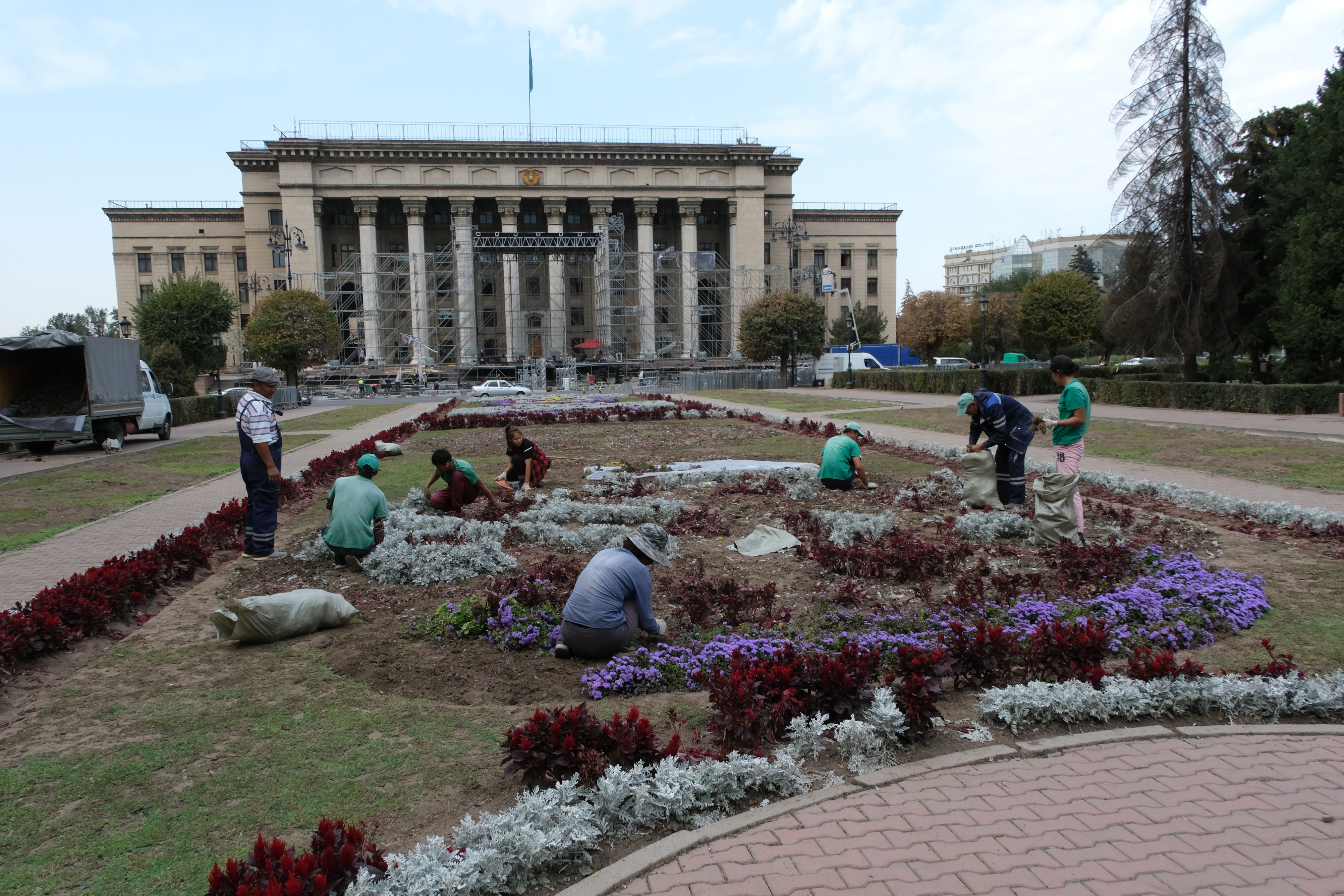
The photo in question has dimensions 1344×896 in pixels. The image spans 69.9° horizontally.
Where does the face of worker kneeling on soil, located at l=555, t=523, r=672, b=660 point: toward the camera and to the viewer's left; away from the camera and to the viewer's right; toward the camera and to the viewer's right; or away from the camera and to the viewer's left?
away from the camera and to the viewer's right

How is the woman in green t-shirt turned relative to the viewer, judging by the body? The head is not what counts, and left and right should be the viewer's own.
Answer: facing to the left of the viewer

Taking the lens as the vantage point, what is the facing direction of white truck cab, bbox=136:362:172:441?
facing away from the viewer and to the right of the viewer

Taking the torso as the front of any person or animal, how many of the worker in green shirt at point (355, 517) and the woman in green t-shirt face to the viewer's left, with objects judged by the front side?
1

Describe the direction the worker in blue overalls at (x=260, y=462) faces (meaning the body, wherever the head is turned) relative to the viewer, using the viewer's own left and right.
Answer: facing to the right of the viewer

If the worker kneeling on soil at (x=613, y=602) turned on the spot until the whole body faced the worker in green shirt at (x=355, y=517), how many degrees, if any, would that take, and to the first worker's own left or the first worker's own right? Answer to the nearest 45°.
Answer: approximately 90° to the first worker's own left

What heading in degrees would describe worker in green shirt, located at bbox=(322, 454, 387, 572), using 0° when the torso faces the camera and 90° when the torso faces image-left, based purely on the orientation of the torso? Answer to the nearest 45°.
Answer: approximately 180°

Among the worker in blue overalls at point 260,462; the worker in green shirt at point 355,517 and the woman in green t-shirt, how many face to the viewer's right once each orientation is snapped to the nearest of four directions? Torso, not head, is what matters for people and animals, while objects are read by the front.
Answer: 1

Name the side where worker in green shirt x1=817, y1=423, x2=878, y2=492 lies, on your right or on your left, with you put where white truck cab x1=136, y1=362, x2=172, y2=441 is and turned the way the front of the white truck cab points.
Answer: on your right

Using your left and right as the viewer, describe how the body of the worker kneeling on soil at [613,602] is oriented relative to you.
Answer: facing away from the viewer and to the right of the viewer

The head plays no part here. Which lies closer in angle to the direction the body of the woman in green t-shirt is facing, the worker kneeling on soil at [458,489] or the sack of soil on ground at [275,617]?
the worker kneeling on soil

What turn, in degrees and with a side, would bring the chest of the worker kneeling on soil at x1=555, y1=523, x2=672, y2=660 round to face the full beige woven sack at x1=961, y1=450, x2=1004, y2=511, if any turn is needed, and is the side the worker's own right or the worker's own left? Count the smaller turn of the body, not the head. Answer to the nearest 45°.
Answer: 0° — they already face it

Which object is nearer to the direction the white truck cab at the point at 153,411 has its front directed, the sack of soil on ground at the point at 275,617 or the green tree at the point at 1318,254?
the green tree
